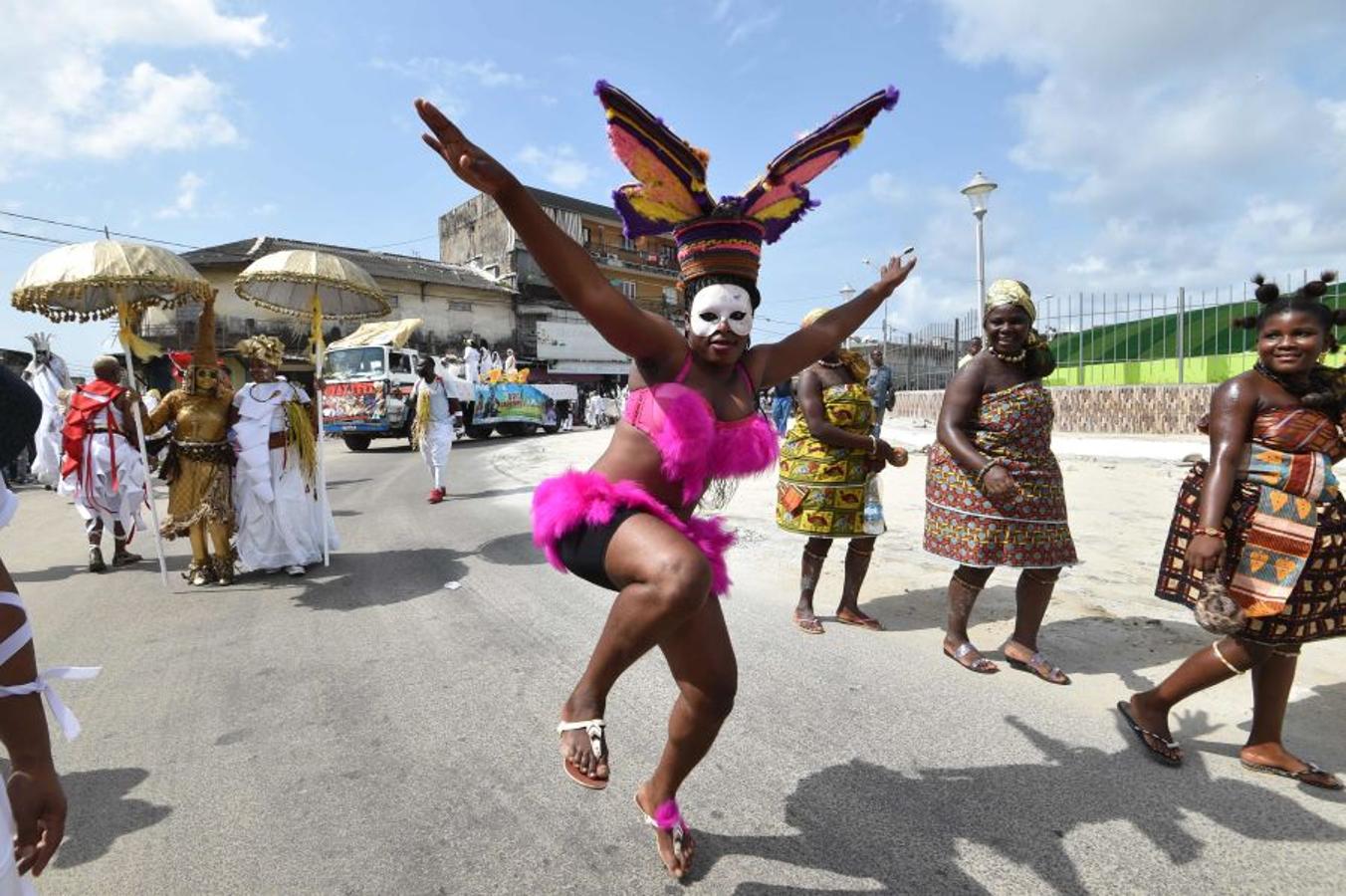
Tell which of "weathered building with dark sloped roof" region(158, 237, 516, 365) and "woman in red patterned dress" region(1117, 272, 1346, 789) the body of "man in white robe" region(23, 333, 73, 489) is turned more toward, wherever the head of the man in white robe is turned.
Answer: the woman in red patterned dress

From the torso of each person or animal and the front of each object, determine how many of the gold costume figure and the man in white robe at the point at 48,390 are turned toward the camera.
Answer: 2

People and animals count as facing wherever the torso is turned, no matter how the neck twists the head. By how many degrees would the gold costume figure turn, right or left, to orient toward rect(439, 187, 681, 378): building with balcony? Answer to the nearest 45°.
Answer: approximately 135° to its left

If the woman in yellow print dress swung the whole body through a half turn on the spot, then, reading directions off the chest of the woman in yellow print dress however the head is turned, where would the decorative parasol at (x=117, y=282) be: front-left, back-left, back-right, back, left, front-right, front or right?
front-left

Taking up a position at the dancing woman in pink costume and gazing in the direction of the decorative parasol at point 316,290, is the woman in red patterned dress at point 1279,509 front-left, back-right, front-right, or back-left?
back-right

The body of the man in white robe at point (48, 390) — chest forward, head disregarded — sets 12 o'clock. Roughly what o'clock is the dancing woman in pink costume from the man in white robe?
The dancing woman in pink costume is roughly at 12 o'clock from the man in white robe.

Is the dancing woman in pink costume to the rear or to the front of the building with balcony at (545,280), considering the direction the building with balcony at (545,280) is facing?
to the front

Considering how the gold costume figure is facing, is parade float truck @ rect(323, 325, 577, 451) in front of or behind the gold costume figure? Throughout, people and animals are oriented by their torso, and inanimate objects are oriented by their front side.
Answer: behind

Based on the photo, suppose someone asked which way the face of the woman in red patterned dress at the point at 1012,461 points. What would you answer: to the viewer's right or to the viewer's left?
to the viewer's left
